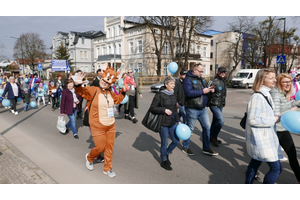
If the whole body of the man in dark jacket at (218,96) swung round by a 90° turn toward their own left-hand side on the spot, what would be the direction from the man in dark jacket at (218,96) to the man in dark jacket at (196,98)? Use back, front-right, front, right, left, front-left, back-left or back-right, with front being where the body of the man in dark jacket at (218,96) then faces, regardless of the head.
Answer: back

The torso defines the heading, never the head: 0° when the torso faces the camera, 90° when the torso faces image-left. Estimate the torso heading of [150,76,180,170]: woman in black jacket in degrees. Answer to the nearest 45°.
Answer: approximately 315°

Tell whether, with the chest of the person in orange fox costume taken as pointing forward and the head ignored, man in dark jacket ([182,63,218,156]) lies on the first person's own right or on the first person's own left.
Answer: on the first person's own left

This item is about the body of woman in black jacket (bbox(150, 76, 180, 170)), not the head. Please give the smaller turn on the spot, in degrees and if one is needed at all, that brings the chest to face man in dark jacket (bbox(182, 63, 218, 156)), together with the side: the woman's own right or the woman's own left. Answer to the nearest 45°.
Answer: approximately 90° to the woman's own left

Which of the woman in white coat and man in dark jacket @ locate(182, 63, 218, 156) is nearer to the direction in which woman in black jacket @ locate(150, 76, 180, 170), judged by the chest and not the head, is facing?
the woman in white coat

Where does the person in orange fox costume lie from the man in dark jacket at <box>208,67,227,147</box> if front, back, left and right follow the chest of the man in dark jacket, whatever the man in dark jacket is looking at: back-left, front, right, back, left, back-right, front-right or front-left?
right

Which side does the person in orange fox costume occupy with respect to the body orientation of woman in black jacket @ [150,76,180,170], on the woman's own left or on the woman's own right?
on the woman's own right

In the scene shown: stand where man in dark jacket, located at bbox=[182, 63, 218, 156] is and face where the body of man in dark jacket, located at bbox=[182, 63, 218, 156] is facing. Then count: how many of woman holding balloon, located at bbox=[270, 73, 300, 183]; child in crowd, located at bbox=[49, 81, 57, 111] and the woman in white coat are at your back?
1

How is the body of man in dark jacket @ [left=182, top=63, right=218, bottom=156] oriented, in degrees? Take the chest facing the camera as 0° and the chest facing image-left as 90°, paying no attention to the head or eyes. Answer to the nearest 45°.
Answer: approximately 315°
